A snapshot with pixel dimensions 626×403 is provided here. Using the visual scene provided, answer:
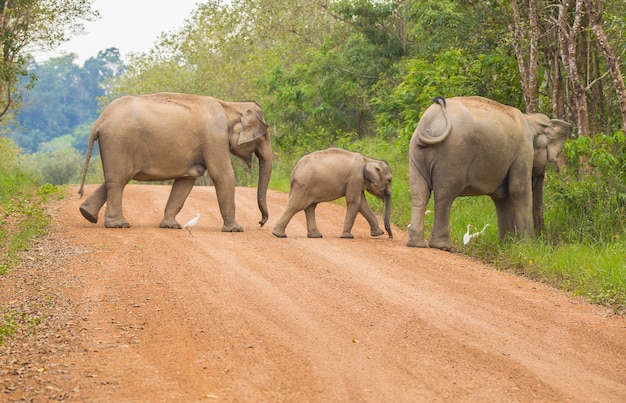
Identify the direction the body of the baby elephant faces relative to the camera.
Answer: to the viewer's right

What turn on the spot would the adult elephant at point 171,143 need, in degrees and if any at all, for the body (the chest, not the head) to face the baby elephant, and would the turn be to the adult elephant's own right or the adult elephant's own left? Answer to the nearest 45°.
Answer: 0° — it already faces it

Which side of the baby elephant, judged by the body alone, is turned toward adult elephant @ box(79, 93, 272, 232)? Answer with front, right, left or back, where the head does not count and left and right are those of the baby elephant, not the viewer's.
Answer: back

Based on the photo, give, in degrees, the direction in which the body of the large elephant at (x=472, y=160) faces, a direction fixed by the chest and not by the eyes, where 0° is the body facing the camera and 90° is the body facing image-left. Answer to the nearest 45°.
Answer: approximately 225°

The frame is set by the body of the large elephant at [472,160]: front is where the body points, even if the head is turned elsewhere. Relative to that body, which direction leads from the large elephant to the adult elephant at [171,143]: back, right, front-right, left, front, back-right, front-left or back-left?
back-left

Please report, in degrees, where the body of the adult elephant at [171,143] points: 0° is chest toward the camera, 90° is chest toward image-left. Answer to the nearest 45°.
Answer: approximately 270°

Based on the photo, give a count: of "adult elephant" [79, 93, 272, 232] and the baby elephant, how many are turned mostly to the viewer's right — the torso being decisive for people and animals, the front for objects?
2
